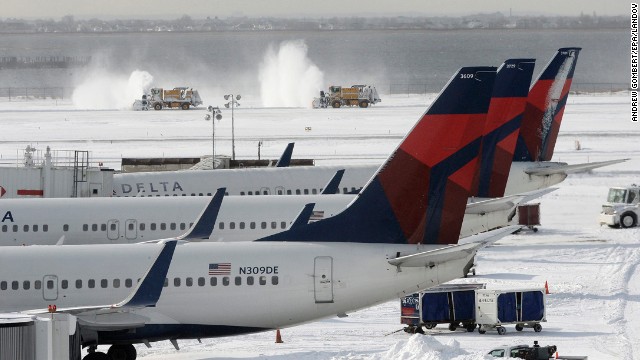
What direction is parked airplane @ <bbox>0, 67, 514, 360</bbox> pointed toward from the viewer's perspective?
to the viewer's left

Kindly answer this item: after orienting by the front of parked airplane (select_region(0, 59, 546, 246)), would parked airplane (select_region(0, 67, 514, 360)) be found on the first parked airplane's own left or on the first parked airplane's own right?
on the first parked airplane's own left

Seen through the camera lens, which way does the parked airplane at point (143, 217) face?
facing to the left of the viewer

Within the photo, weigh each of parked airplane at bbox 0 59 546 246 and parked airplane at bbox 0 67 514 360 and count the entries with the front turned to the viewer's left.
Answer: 2

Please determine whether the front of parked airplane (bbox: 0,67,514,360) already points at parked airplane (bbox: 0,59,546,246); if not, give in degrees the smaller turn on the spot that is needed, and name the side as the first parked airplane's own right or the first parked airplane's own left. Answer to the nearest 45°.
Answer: approximately 45° to the first parked airplane's own right
